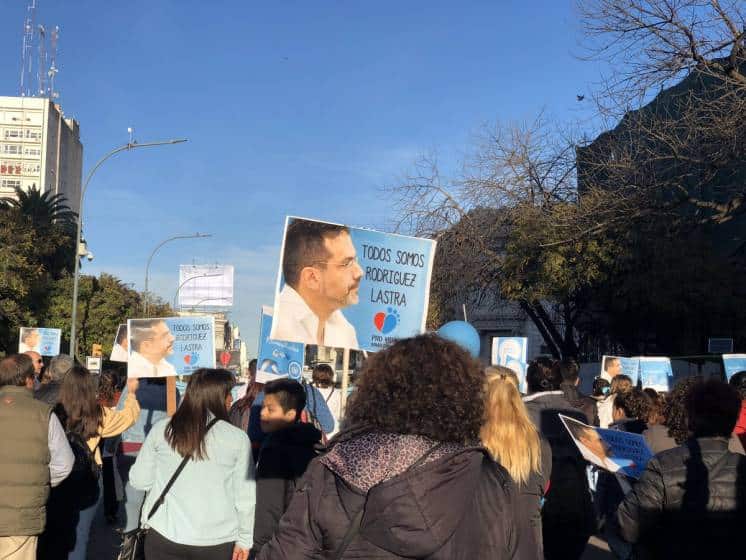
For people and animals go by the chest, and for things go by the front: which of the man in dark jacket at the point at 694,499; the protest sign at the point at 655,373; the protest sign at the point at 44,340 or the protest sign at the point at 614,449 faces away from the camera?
the man in dark jacket

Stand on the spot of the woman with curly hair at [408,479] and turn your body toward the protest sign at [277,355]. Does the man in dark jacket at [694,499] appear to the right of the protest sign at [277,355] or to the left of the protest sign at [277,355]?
right

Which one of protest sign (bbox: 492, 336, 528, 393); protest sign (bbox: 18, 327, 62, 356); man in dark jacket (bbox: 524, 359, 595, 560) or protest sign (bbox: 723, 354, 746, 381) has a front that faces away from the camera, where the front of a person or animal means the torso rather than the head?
the man in dark jacket

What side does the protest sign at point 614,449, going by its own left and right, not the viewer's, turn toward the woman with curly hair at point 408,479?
front

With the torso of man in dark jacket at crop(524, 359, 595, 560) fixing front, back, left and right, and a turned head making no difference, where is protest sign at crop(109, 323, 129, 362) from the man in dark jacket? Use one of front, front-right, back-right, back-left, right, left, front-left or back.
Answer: front-left

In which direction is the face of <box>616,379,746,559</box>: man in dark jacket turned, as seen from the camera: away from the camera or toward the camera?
away from the camera

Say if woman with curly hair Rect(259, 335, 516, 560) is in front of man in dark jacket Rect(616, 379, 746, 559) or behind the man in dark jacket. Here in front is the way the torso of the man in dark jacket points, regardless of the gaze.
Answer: behind

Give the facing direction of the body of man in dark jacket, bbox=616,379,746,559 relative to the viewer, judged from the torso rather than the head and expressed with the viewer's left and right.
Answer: facing away from the viewer
